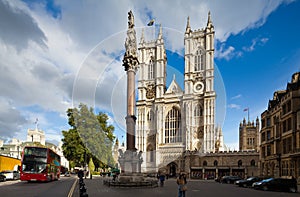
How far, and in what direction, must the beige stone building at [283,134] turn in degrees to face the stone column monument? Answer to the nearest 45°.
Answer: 0° — it already faces it

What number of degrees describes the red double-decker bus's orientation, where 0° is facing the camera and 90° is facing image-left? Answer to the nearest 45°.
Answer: approximately 0°

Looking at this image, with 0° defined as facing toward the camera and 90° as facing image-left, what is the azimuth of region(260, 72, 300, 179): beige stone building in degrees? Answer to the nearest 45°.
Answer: approximately 45°

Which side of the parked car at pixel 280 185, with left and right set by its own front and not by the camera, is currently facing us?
left

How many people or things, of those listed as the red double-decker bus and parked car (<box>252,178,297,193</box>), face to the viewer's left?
1

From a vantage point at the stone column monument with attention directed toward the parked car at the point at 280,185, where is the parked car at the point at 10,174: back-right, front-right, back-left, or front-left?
back-left

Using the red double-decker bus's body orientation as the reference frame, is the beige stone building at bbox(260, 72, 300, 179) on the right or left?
on its left

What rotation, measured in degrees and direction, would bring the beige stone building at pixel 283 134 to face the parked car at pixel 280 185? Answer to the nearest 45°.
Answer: approximately 45° to its left

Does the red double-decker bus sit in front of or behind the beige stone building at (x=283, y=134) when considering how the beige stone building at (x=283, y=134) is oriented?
in front
